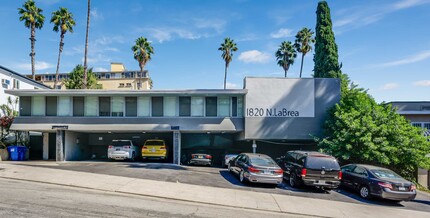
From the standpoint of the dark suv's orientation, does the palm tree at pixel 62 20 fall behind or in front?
in front

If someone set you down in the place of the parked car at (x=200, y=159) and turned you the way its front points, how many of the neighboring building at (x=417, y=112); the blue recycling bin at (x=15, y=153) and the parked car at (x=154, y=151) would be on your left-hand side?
2

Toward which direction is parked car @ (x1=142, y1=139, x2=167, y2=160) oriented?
away from the camera

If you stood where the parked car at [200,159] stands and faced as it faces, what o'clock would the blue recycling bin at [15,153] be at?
The blue recycling bin is roughly at 9 o'clock from the parked car.

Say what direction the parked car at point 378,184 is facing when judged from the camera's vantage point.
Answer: facing away from the viewer and to the left of the viewer

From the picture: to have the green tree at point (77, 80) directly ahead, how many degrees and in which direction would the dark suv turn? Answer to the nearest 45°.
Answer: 0° — it already faces it

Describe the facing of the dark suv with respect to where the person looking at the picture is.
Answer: facing away from the viewer and to the left of the viewer

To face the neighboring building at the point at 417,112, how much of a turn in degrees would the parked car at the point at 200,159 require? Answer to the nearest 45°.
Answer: approximately 90° to its right

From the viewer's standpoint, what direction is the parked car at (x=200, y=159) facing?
away from the camera
